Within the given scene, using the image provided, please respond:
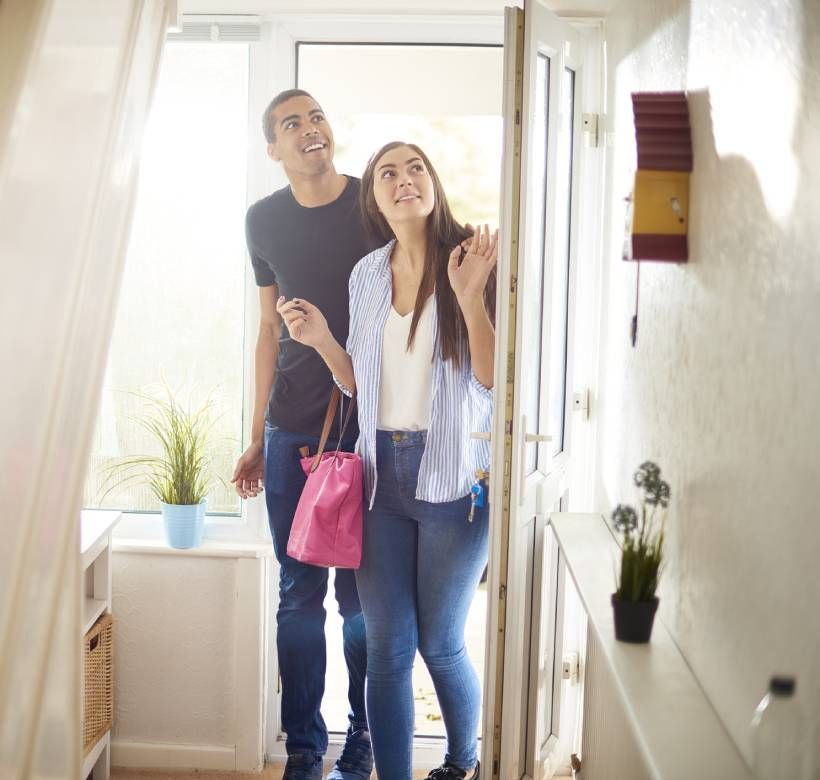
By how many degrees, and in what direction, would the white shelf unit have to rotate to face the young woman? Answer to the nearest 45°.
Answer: approximately 45° to its right

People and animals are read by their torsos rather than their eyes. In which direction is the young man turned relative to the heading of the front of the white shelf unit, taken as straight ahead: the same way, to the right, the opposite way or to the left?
to the right

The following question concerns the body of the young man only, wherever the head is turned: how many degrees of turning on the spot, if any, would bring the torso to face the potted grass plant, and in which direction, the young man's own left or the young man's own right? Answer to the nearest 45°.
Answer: approximately 135° to the young man's own right

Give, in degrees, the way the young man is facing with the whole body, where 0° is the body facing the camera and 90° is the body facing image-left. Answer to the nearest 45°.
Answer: approximately 0°

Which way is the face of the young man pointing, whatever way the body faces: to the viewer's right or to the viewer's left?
to the viewer's right

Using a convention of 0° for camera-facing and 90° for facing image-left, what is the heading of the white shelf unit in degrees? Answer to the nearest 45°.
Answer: approximately 270°
